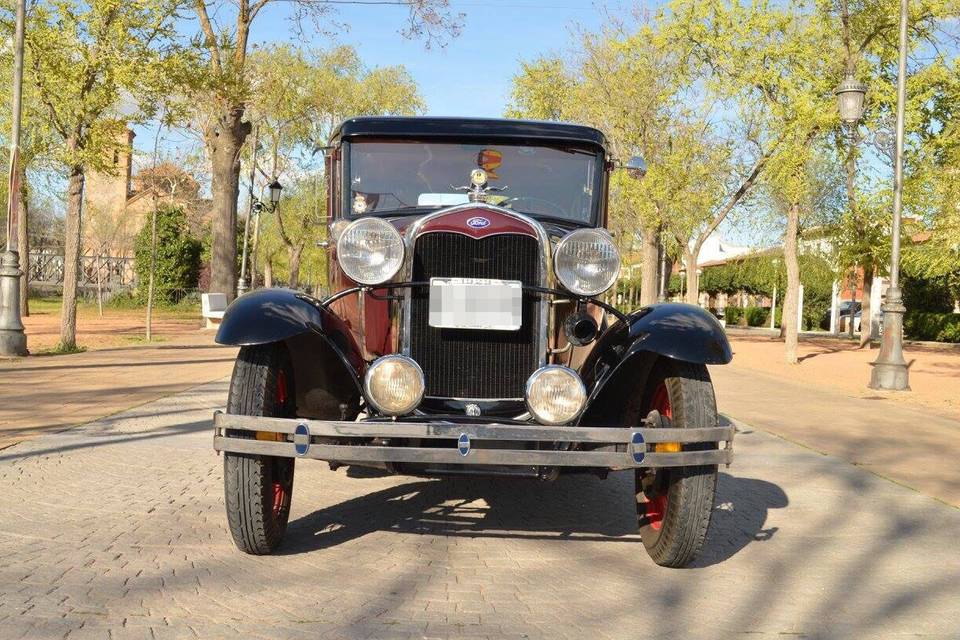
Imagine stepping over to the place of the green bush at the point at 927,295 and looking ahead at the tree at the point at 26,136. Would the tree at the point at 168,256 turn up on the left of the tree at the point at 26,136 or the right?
right

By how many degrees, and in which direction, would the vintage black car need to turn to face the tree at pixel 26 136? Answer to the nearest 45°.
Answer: approximately 135° to its right

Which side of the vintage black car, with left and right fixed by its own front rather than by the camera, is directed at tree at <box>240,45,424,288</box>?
back

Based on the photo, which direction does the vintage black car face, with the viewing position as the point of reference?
facing the viewer

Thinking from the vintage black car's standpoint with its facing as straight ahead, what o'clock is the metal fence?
The metal fence is roughly at 5 o'clock from the vintage black car.

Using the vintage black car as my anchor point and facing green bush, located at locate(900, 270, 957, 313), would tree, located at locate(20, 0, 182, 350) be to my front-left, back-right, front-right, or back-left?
front-left

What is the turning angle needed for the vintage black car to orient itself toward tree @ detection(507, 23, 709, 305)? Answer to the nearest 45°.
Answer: approximately 180°

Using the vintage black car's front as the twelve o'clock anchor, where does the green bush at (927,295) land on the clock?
The green bush is roughly at 7 o'clock from the vintage black car.

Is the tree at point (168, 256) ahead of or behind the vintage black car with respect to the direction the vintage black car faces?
behind

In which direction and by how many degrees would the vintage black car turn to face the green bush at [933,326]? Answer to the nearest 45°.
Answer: approximately 135° to its left

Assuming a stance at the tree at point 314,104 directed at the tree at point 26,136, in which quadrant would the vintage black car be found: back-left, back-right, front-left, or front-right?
front-left
